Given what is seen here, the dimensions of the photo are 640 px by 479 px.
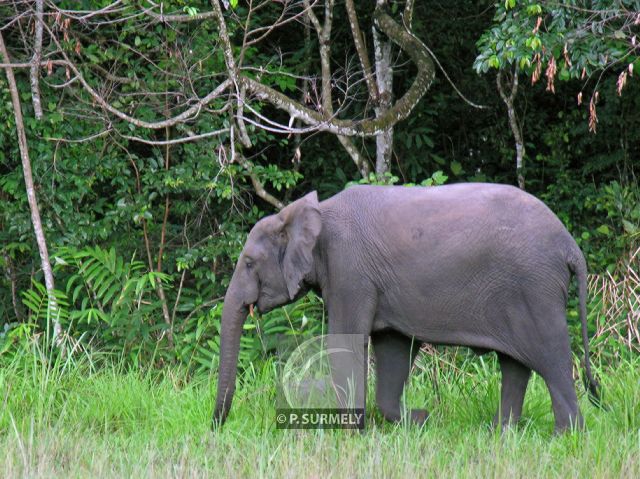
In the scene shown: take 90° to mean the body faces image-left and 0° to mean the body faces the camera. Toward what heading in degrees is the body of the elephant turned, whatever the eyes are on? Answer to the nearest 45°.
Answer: approximately 90°

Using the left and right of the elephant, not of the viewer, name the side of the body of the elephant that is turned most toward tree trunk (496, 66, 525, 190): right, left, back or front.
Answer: right

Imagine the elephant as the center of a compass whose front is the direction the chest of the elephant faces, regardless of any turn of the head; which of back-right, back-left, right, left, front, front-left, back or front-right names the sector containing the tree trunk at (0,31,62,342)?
front-right

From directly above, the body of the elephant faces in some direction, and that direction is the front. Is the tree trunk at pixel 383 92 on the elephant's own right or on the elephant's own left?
on the elephant's own right
